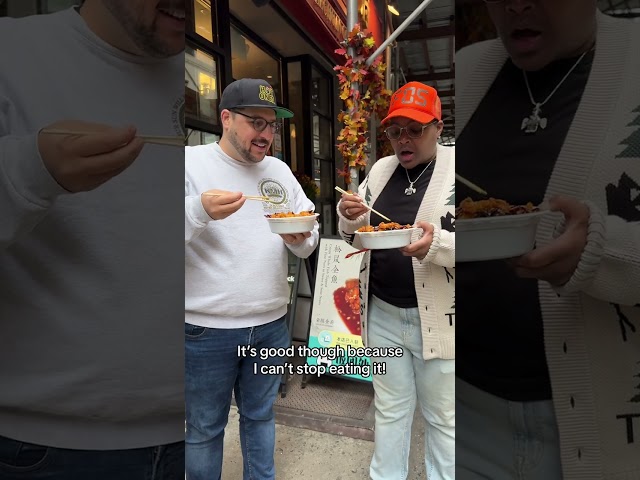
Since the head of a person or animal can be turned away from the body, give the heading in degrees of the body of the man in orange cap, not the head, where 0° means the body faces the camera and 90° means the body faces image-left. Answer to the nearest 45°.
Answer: approximately 45°

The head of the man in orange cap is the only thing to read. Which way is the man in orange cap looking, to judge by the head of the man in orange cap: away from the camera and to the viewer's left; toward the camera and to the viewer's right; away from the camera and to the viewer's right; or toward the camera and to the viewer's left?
toward the camera and to the viewer's left
